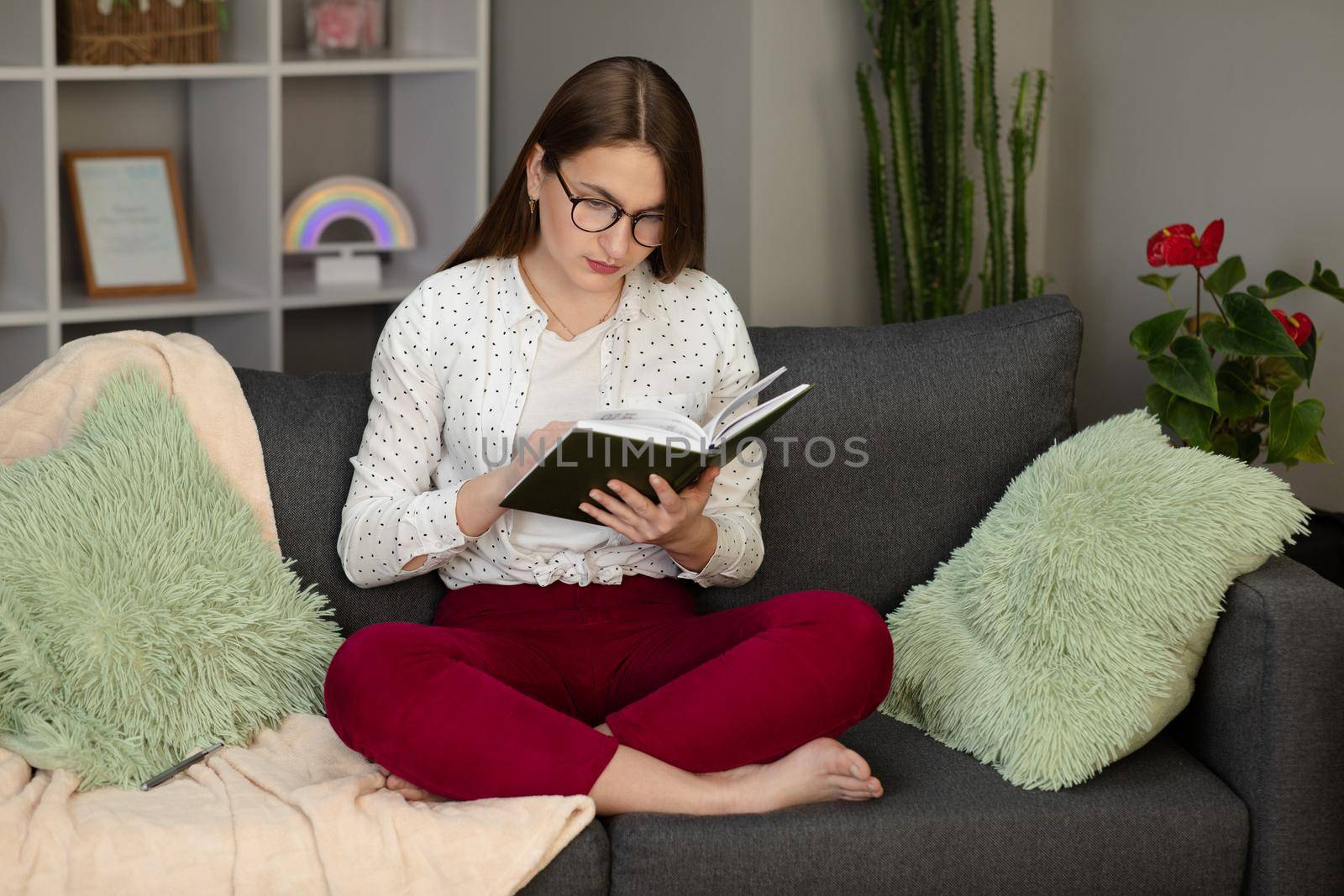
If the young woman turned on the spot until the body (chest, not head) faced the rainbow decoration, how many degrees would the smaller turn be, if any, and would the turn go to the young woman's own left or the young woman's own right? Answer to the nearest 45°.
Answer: approximately 180°

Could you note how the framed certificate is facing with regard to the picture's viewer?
facing the viewer

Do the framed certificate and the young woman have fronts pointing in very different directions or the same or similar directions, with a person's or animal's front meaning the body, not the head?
same or similar directions

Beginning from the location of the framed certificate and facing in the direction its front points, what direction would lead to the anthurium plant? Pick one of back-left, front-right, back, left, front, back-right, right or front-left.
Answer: front-left

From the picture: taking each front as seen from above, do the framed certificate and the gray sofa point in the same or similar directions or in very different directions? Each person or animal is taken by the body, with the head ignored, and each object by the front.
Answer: same or similar directions

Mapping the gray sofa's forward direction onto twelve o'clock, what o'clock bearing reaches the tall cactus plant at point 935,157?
The tall cactus plant is roughly at 6 o'clock from the gray sofa.

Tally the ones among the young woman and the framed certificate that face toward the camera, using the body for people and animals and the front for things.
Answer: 2

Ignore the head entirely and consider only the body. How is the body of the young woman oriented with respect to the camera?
toward the camera

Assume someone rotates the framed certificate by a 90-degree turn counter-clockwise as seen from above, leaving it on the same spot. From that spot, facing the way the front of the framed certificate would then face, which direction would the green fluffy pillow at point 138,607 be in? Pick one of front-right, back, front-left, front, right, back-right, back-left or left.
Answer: right

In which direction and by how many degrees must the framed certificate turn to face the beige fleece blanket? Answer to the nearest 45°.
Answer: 0° — it already faces it

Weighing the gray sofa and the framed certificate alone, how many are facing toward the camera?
2

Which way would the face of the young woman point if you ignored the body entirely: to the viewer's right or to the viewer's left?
to the viewer's right

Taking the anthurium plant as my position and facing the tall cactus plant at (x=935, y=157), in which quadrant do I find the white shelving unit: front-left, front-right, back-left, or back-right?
front-left

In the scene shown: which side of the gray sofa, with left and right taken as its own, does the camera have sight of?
front
